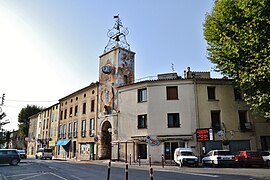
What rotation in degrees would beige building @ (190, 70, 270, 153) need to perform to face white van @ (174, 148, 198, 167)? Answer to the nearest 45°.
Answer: approximately 45° to its right

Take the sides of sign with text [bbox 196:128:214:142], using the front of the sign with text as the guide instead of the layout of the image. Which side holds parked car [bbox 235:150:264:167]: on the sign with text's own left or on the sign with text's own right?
on the sign with text's own left

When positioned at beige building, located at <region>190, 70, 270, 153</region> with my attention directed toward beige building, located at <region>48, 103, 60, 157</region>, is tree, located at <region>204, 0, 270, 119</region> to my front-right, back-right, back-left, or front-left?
back-left

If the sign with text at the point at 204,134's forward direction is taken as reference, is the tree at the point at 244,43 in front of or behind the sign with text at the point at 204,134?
in front

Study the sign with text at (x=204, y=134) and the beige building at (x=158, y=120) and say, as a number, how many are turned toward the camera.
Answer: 2

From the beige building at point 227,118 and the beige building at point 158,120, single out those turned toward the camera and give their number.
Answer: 2

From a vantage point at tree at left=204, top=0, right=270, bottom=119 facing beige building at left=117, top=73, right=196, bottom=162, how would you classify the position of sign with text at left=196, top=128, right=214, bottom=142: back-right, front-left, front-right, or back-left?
front-right

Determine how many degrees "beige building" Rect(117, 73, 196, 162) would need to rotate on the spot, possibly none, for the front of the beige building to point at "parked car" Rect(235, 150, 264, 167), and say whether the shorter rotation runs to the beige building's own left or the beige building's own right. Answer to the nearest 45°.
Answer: approximately 45° to the beige building's own left

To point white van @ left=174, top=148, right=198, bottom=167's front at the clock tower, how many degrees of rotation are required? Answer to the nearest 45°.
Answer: approximately 180°

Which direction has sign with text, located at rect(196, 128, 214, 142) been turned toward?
toward the camera

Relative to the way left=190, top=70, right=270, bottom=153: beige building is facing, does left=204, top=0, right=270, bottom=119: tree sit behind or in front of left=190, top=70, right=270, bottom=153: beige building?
in front

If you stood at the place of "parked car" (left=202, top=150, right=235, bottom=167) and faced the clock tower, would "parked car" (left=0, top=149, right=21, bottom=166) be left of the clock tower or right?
left

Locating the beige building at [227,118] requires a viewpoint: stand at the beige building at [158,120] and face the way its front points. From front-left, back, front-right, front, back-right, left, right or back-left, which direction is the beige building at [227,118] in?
left

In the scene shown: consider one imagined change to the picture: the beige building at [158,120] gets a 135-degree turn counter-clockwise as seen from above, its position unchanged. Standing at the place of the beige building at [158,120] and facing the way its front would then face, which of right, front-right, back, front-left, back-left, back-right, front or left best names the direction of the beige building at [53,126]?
left
